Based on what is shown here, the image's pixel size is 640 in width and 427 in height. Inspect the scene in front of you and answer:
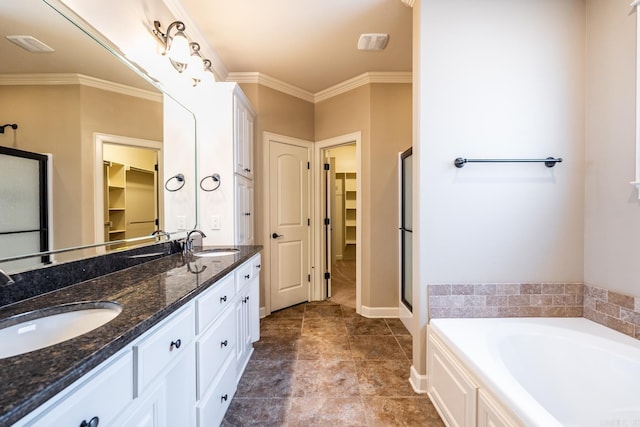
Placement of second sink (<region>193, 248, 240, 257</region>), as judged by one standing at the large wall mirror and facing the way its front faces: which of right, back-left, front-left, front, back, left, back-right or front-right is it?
left

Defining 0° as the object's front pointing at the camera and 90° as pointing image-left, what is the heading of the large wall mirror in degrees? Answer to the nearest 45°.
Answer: approximately 315°

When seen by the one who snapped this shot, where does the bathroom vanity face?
facing the viewer and to the right of the viewer

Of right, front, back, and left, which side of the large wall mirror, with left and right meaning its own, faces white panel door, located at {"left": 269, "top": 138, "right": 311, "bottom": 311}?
left

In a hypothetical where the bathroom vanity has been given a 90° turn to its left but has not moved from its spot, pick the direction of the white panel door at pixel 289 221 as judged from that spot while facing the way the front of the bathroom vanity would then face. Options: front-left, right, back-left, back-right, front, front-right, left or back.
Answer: front

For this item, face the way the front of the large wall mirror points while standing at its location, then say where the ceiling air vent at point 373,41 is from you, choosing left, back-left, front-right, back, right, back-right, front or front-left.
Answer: front-left

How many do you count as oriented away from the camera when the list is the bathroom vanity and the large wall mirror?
0
